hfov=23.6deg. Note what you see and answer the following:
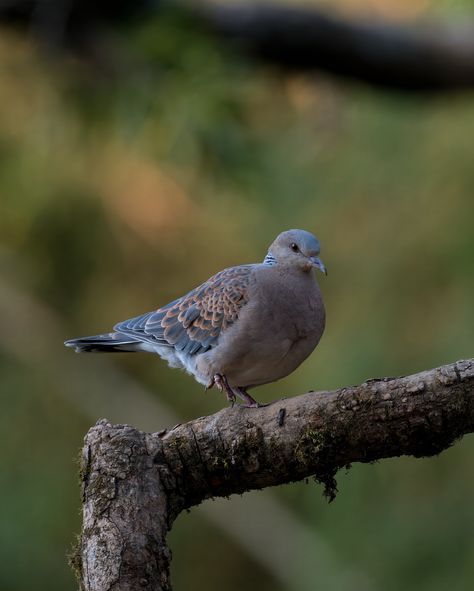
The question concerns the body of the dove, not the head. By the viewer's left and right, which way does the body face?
facing the viewer and to the right of the viewer
